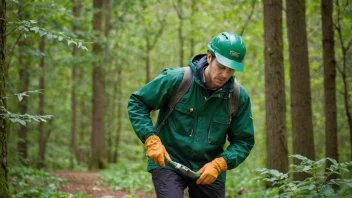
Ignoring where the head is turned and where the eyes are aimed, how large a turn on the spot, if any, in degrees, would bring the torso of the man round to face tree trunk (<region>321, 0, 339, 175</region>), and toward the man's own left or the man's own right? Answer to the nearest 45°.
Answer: approximately 135° to the man's own left

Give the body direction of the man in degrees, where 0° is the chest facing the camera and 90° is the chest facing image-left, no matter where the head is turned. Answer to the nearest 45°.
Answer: approximately 0°

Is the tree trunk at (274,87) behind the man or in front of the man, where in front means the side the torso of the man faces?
behind

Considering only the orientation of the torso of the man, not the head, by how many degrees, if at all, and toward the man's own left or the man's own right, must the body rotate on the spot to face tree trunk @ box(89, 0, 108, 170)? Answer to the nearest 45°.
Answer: approximately 180°

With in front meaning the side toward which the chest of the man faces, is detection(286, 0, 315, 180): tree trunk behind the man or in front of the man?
behind
